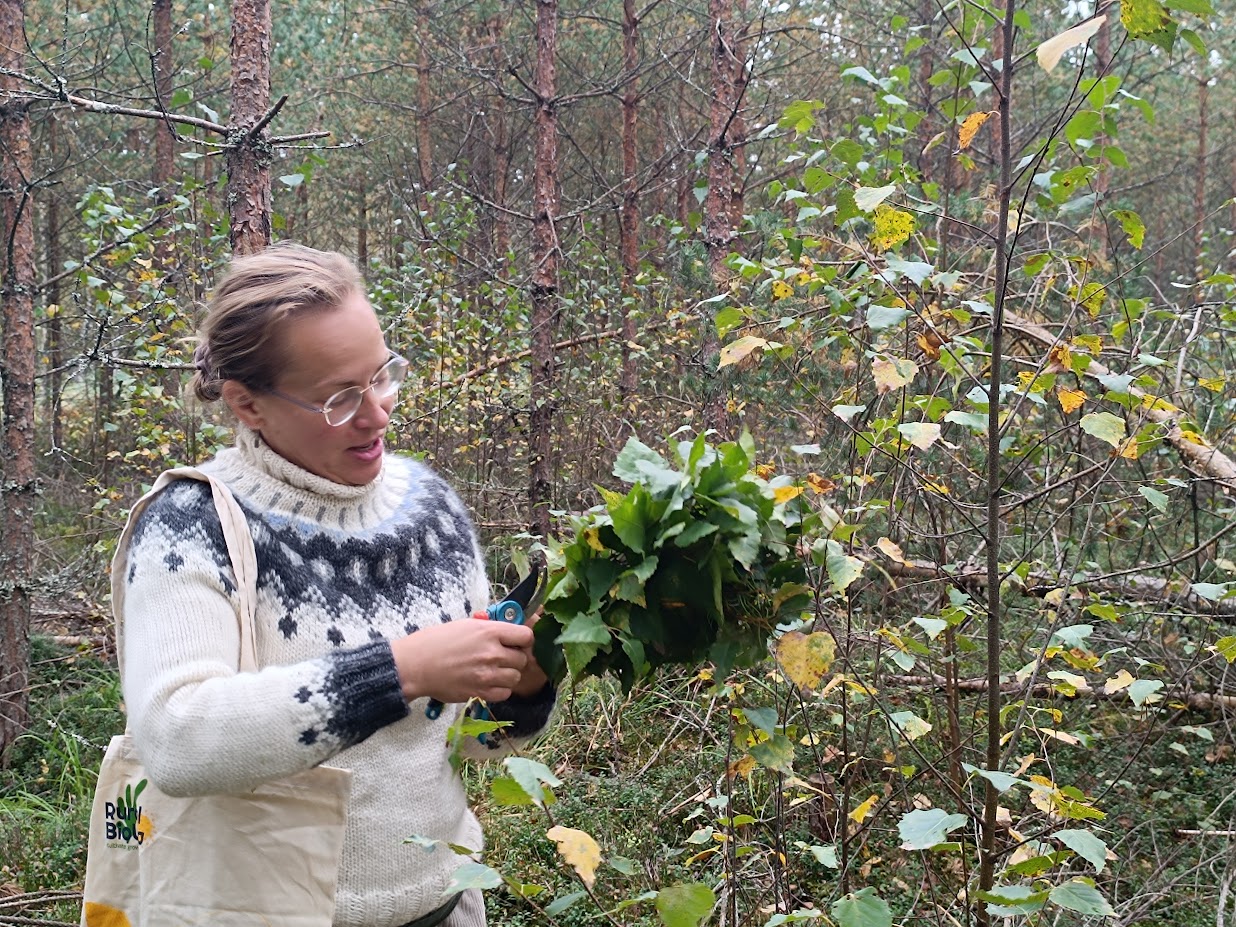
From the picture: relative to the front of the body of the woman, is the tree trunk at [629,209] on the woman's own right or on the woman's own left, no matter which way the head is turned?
on the woman's own left

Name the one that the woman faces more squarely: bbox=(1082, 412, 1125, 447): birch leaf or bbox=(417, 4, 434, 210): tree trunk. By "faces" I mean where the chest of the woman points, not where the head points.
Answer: the birch leaf

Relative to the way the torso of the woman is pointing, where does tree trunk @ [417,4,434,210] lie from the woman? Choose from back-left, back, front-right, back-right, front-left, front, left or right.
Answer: back-left

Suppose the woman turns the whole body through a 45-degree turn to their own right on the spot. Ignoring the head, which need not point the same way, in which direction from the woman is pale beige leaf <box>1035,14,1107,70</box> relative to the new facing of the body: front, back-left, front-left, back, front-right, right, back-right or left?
left

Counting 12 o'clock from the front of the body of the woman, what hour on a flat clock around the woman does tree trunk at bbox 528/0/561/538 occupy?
The tree trunk is roughly at 8 o'clock from the woman.

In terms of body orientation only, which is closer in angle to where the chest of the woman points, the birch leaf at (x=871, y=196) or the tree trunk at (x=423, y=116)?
the birch leaf

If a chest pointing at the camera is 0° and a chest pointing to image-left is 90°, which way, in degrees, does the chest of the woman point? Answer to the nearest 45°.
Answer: approximately 315°

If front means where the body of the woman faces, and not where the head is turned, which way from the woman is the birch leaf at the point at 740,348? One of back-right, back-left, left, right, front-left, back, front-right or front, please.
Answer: left

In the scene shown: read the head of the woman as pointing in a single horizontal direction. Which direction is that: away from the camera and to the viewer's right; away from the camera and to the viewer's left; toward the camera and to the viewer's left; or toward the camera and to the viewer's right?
toward the camera and to the viewer's right
